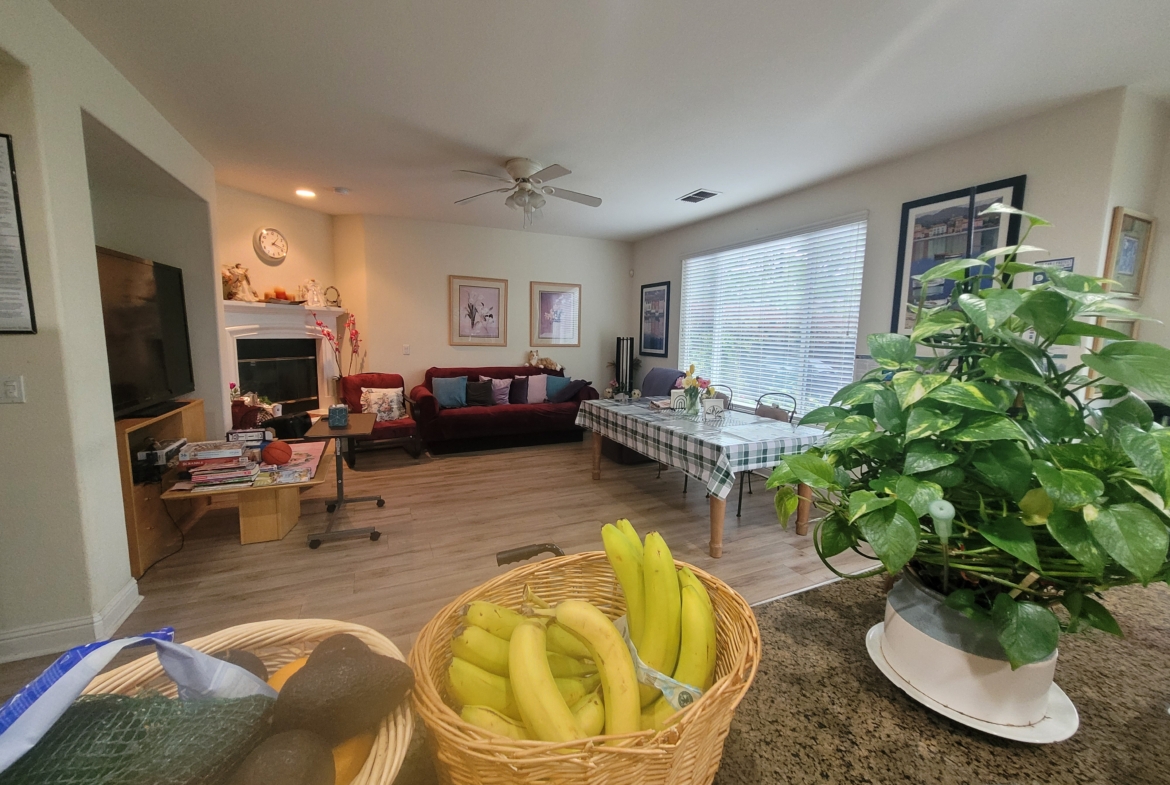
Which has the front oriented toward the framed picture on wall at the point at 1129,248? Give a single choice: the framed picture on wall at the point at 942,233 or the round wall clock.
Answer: the round wall clock

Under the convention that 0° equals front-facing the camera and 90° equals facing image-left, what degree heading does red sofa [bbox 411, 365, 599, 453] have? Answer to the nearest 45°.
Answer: approximately 0°

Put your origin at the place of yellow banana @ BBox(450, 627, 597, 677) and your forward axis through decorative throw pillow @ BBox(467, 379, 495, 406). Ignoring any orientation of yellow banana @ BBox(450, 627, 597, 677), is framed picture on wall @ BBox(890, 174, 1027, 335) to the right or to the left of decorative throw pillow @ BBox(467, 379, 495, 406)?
right

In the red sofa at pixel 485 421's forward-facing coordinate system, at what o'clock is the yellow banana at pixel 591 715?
The yellow banana is roughly at 12 o'clock from the red sofa.

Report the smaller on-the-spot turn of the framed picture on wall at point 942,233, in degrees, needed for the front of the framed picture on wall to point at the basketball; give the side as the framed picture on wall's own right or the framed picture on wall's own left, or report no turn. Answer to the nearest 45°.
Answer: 0° — it already faces it

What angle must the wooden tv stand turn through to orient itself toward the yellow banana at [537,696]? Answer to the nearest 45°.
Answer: approximately 45° to its right

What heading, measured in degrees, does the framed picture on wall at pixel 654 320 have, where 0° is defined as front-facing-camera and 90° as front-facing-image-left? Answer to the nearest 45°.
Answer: approximately 45°

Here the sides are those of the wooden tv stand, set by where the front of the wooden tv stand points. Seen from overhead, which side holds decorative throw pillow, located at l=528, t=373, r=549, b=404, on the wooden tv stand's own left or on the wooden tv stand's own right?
on the wooden tv stand's own left

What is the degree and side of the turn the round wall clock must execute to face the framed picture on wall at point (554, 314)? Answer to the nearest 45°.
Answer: approximately 45° to its left

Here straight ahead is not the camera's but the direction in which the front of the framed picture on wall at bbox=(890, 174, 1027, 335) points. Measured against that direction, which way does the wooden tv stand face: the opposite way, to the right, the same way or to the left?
the opposite way
